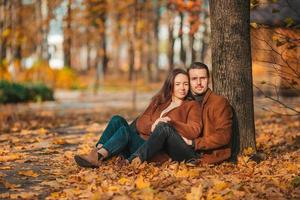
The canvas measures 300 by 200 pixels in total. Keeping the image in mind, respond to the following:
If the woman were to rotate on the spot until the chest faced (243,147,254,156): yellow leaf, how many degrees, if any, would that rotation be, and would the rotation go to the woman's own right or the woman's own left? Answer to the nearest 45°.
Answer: approximately 135° to the woman's own left

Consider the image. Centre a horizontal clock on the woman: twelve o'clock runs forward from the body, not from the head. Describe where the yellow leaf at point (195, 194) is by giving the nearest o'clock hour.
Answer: The yellow leaf is roughly at 10 o'clock from the woman.

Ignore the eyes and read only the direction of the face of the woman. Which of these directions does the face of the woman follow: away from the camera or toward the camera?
toward the camera

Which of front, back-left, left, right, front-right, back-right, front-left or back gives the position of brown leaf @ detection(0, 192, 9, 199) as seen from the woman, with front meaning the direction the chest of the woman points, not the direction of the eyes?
front

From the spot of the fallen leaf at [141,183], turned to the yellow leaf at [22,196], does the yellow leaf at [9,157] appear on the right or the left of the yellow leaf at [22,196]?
right

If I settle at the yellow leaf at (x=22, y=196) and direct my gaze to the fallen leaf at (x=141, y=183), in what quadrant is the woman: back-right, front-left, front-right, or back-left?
front-left

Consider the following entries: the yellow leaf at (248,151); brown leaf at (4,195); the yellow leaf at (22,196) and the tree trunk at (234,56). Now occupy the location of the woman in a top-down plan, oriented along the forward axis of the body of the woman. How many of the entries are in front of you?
2

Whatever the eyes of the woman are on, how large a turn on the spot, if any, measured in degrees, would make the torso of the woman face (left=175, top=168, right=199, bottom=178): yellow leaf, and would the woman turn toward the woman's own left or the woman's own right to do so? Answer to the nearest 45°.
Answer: approximately 45° to the woman's own left

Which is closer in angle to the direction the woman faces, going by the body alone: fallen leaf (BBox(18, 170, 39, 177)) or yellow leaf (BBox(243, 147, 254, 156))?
the fallen leaf

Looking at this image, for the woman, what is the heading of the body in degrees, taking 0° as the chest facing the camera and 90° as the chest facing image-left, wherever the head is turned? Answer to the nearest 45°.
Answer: approximately 45°

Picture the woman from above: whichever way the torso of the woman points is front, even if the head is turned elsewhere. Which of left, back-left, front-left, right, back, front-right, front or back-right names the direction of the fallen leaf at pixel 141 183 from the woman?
front-left

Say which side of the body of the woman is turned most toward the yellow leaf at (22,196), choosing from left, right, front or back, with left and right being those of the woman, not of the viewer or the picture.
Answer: front
